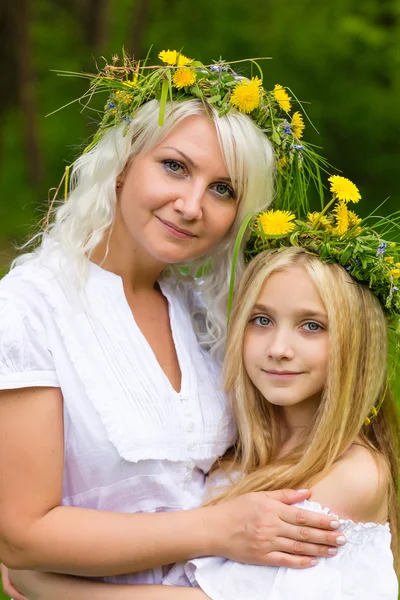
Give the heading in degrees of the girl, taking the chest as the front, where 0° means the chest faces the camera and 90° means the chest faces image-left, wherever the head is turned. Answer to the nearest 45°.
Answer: approximately 45°

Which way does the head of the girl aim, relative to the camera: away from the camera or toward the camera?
toward the camera

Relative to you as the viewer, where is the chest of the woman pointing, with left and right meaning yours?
facing the viewer and to the right of the viewer
